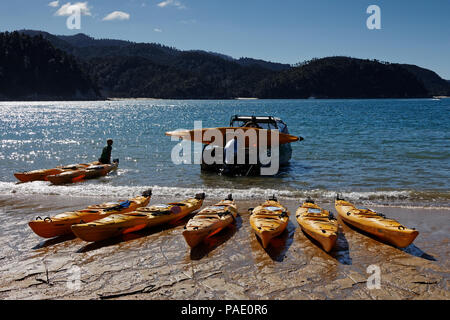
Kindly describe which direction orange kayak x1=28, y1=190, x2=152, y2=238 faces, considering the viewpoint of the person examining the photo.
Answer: facing the viewer and to the left of the viewer

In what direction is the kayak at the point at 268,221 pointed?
toward the camera

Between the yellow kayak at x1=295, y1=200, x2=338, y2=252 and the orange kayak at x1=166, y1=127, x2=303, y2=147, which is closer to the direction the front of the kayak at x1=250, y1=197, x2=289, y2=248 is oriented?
the yellow kayak

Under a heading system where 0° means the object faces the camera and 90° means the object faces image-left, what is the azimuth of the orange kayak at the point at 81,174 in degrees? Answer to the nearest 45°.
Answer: approximately 45°

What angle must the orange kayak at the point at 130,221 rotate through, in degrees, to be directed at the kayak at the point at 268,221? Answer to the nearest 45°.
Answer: approximately 135° to its left

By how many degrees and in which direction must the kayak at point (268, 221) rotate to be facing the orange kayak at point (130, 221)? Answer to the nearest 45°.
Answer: approximately 90° to its right

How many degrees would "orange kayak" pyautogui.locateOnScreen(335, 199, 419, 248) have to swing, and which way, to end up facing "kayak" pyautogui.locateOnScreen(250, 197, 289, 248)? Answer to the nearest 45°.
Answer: approximately 135° to its right

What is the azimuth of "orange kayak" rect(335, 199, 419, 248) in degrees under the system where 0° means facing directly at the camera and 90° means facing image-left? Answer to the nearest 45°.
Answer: approximately 315°

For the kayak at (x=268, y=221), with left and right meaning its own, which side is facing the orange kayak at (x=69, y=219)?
right

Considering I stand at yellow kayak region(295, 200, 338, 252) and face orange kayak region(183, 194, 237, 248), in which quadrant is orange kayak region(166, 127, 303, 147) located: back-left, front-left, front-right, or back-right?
front-right

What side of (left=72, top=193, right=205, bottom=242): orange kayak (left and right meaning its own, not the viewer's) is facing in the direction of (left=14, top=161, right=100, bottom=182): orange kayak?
right

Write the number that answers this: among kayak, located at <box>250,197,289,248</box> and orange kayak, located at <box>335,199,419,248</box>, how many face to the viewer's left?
0

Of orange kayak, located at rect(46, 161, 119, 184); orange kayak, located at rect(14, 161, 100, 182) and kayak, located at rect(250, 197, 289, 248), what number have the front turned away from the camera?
0

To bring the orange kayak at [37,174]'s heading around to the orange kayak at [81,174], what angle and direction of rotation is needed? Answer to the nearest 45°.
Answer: approximately 135° to its left
